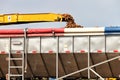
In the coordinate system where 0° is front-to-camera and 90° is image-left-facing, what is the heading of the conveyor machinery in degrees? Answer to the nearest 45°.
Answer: approximately 270°
